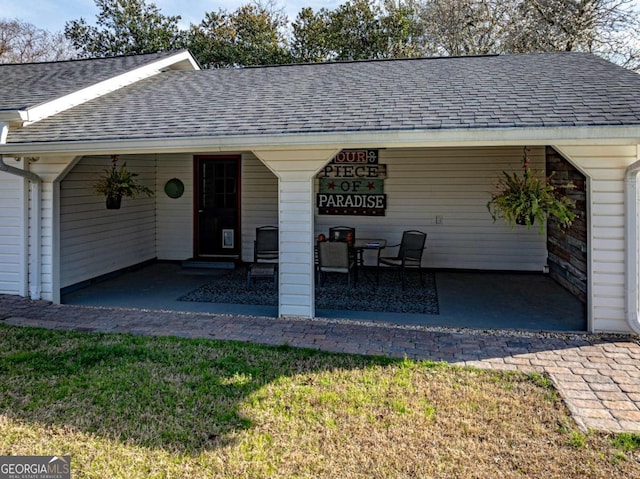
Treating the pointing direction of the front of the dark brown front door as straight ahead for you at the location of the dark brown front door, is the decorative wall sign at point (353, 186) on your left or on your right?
on your left

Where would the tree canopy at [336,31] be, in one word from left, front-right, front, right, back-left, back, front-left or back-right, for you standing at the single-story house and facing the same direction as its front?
back

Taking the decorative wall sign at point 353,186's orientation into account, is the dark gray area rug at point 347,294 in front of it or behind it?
in front

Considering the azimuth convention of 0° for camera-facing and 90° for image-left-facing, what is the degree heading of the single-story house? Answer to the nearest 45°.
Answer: approximately 0°

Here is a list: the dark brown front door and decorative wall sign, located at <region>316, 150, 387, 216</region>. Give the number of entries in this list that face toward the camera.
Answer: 2

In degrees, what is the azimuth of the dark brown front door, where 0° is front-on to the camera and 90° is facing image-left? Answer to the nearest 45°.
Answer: approximately 0°

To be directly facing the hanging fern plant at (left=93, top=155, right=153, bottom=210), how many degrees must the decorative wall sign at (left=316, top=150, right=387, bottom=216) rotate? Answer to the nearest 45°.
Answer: approximately 45° to its right
